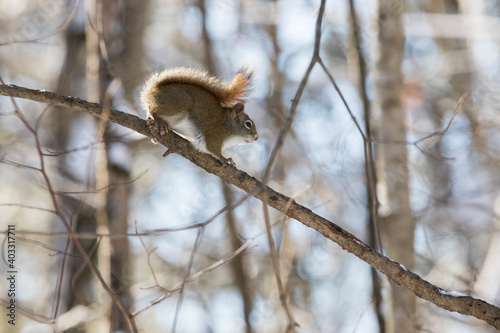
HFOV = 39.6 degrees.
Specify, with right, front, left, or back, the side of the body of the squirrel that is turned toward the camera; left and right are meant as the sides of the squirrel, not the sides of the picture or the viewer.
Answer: right

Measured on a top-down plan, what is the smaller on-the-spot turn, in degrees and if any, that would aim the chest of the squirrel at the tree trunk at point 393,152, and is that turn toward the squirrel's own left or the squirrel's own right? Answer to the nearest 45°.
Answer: approximately 45° to the squirrel's own left
